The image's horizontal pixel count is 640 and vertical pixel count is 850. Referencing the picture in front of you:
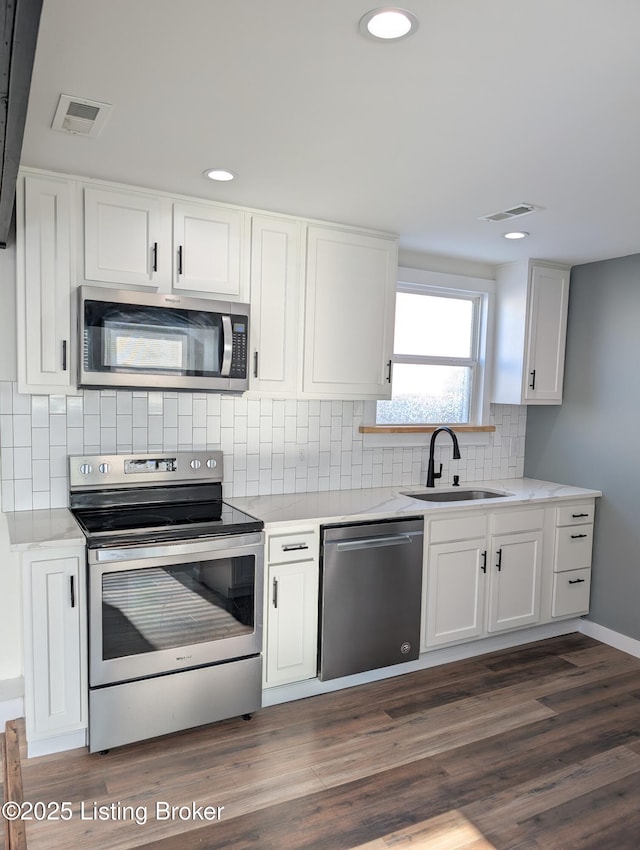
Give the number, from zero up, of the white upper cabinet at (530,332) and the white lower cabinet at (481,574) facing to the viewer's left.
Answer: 0

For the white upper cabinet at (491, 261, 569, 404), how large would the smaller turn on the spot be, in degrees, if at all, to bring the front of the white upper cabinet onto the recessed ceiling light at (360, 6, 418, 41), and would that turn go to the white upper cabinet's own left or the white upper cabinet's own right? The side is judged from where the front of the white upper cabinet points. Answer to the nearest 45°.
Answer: approximately 45° to the white upper cabinet's own right

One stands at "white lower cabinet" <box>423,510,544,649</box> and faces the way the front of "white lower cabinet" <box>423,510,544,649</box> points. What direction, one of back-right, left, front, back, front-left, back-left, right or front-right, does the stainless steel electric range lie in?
right

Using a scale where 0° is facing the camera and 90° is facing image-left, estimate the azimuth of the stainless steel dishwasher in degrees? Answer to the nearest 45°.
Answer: approximately 315°

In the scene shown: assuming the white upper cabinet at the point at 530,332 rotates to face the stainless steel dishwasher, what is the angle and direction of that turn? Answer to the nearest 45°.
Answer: approximately 90° to its right

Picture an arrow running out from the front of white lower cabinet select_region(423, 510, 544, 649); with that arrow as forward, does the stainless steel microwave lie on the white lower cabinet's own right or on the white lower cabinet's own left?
on the white lower cabinet's own right

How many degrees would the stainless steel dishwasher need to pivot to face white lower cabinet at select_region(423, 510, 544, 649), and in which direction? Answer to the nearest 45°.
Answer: approximately 90° to its left

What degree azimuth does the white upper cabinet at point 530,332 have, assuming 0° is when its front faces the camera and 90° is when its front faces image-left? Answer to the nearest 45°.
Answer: approximately 315°

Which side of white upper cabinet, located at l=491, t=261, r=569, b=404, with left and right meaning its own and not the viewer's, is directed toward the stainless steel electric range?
right
